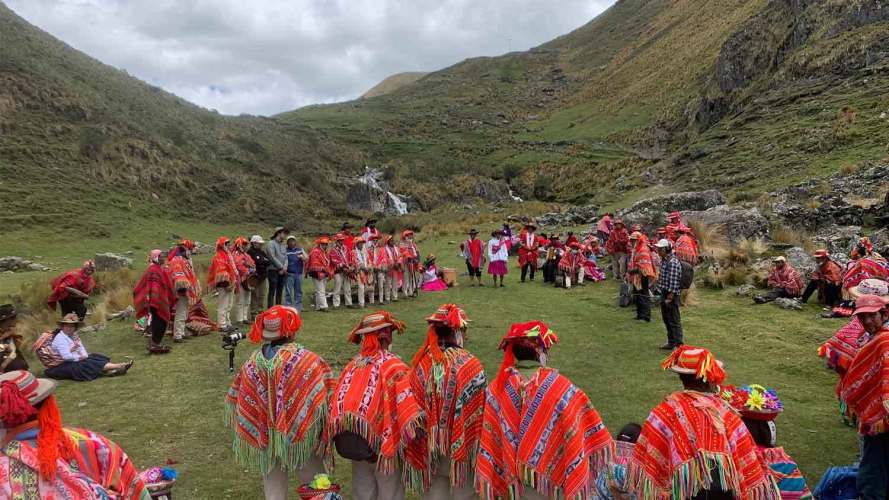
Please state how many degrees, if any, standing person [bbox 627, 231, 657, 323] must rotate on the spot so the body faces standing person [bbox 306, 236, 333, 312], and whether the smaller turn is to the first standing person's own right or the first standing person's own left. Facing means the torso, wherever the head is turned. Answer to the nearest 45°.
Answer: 0° — they already face them

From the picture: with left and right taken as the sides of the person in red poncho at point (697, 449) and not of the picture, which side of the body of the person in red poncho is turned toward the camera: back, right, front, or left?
back

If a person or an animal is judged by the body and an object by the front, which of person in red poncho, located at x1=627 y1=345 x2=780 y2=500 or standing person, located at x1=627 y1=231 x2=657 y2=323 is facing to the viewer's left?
the standing person

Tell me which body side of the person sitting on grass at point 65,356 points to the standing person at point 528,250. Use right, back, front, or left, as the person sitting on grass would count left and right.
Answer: left

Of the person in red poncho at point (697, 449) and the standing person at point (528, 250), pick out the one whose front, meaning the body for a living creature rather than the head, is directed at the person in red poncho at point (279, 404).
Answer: the standing person

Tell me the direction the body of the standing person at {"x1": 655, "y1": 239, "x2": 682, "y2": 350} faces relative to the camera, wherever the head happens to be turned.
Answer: to the viewer's left

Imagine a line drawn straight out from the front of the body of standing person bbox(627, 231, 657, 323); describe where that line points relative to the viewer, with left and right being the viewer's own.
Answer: facing to the left of the viewer

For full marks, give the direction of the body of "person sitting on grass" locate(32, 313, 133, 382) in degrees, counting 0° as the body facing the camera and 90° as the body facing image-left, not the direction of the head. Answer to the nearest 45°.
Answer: approximately 270°

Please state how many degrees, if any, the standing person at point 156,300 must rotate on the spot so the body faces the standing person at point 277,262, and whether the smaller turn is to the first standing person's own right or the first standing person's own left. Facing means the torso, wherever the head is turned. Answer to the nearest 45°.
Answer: approximately 45° to the first standing person's own left

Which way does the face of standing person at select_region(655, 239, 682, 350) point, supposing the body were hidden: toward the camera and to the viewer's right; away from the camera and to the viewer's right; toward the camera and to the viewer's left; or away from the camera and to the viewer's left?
toward the camera and to the viewer's left

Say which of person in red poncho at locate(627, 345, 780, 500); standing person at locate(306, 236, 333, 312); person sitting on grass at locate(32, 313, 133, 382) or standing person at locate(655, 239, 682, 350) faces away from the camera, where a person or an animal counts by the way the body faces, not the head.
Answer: the person in red poncho
